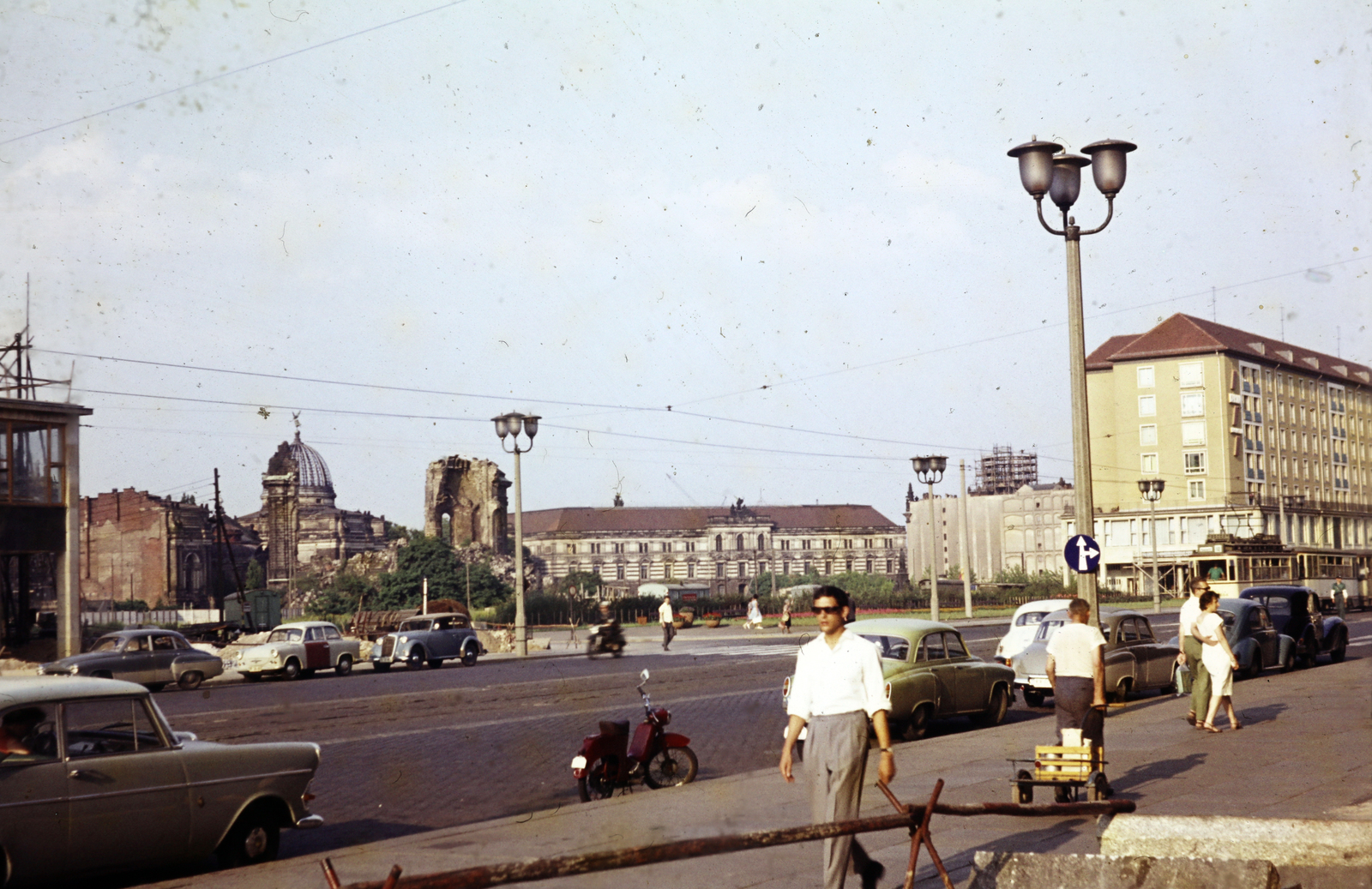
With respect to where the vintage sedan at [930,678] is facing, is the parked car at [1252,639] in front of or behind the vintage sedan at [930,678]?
in front

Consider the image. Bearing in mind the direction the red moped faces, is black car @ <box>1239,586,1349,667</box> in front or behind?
in front

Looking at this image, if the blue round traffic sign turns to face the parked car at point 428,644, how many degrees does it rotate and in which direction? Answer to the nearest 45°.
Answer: approximately 135° to its right

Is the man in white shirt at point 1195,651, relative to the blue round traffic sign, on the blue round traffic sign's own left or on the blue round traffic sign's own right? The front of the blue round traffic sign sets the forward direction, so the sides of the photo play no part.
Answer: on the blue round traffic sign's own left

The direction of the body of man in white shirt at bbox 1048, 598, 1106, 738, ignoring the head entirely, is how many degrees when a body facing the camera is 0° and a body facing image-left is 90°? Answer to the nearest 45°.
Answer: approximately 180°

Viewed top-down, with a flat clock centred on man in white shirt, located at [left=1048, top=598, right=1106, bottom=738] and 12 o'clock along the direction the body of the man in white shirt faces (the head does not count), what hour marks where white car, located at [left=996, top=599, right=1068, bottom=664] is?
The white car is roughly at 12 o'clock from the man in white shirt.

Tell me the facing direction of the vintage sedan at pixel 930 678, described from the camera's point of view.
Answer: facing away from the viewer and to the right of the viewer
